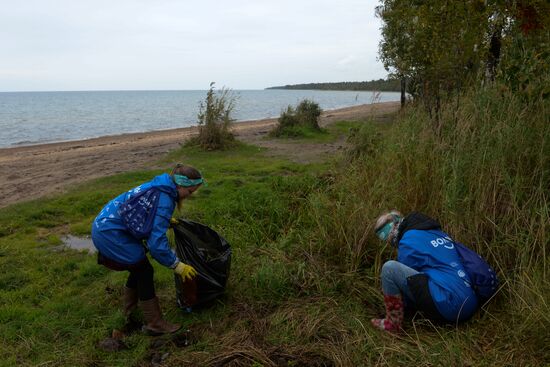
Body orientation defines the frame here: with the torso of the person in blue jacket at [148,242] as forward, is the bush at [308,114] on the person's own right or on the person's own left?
on the person's own left

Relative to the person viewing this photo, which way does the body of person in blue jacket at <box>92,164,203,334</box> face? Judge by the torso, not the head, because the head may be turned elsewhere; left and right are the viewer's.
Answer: facing to the right of the viewer

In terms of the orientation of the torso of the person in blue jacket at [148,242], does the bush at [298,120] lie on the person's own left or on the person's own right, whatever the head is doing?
on the person's own left

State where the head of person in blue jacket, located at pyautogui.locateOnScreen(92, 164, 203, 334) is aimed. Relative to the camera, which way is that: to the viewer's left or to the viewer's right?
to the viewer's right

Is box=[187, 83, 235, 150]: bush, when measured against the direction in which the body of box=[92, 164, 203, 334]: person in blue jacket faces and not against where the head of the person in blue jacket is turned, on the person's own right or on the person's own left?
on the person's own left

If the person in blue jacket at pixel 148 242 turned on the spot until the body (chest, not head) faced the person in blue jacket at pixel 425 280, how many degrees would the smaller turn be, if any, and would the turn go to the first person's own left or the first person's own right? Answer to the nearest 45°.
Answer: approximately 45° to the first person's own right

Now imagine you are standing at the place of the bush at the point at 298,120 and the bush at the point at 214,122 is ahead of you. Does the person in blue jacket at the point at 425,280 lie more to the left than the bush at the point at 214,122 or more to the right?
left

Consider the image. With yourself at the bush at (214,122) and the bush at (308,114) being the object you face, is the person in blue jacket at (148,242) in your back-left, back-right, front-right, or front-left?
back-right
